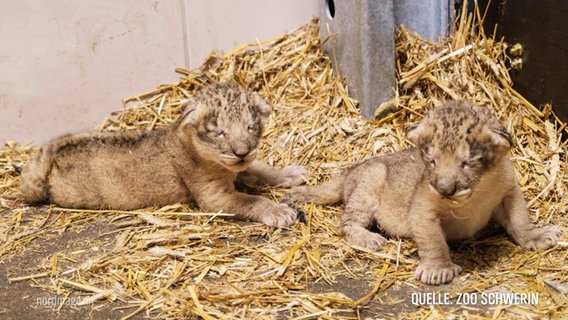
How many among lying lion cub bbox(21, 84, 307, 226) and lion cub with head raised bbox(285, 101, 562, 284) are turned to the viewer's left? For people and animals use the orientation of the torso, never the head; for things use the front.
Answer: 0

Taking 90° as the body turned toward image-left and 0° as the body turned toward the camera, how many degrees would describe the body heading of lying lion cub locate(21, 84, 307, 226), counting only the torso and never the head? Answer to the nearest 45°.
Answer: approximately 270°

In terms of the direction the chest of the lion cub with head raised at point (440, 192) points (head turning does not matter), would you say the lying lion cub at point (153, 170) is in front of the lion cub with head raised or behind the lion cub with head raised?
behind

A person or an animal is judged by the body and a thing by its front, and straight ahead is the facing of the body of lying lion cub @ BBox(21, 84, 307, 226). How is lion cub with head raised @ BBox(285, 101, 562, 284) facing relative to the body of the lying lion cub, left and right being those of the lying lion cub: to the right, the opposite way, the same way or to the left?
to the right

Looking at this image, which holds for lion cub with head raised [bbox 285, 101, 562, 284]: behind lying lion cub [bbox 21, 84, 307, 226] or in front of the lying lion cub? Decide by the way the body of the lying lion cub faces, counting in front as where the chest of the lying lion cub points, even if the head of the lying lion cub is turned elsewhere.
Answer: in front
